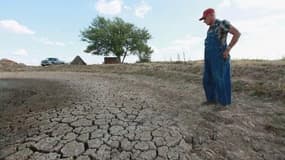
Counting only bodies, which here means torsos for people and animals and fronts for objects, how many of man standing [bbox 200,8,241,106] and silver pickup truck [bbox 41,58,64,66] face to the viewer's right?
0

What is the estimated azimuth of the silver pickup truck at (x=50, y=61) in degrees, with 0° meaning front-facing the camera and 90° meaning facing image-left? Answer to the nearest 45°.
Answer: approximately 45°

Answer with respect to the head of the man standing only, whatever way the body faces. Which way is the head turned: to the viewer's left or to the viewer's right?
to the viewer's left

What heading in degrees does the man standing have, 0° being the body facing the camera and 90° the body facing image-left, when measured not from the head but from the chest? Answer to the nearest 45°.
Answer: approximately 45°

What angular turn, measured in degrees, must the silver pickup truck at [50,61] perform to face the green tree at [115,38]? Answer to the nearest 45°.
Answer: approximately 135° to its left

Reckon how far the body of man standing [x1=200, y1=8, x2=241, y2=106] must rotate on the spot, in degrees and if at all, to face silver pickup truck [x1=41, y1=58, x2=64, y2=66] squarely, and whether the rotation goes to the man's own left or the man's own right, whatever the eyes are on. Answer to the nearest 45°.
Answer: approximately 90° to the man's own right

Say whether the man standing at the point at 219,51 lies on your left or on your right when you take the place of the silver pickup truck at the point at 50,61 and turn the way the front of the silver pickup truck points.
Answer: on your left

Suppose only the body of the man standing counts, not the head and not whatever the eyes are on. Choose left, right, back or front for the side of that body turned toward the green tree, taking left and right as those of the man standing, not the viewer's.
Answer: right
